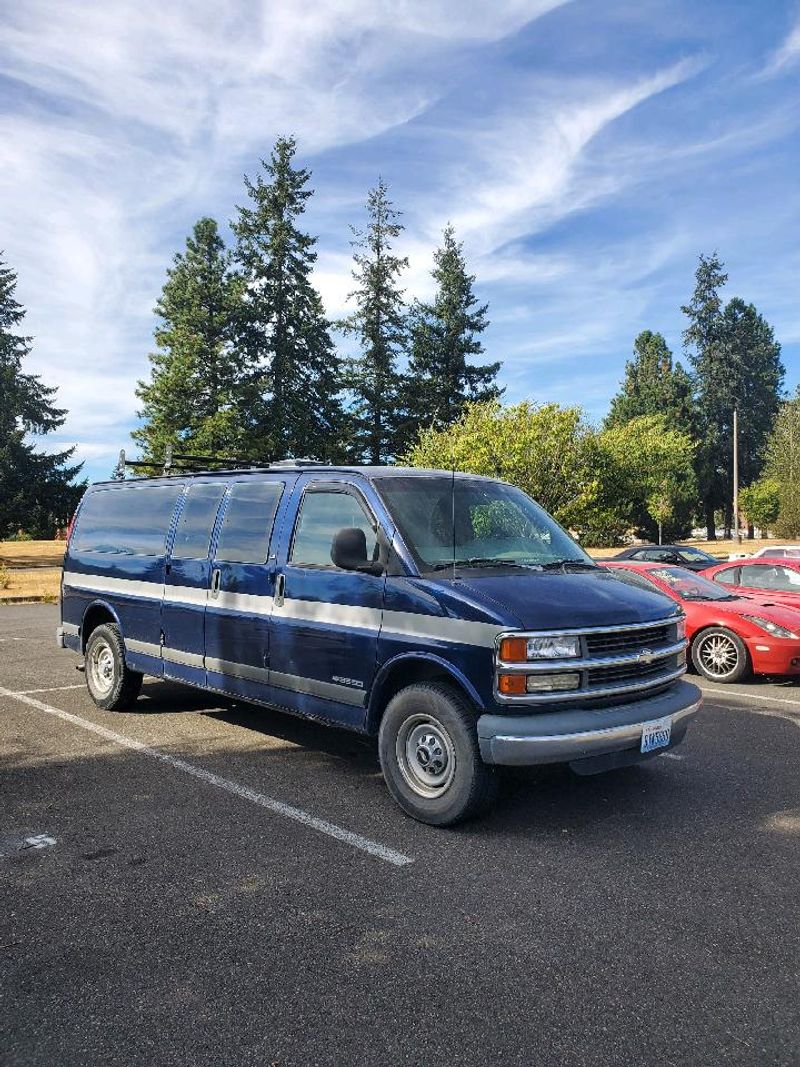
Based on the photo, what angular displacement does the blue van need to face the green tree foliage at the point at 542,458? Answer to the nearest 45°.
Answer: approximately 135° to its left

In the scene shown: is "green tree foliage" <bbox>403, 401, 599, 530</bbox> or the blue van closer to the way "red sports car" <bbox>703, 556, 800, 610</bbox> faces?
the blue van

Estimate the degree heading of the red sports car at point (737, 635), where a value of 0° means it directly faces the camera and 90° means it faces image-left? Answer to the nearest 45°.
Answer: approximately 315°

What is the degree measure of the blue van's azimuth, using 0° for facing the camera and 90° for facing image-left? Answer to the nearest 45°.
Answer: approximately 315°

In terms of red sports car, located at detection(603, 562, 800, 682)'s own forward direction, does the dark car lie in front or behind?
behind

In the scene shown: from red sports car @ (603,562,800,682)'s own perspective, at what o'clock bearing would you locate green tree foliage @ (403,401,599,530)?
The green tree foliage is roughly at 7 o'clock from the red sports car.

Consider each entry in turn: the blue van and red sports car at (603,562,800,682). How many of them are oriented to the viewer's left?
0

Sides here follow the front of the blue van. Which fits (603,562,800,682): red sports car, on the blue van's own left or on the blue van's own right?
on the blue van's own left

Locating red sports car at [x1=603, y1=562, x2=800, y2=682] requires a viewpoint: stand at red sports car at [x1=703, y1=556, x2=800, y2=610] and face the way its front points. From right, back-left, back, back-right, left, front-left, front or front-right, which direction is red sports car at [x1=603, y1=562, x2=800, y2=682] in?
front-right

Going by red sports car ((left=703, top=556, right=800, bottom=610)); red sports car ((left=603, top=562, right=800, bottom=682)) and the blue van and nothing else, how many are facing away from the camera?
0
